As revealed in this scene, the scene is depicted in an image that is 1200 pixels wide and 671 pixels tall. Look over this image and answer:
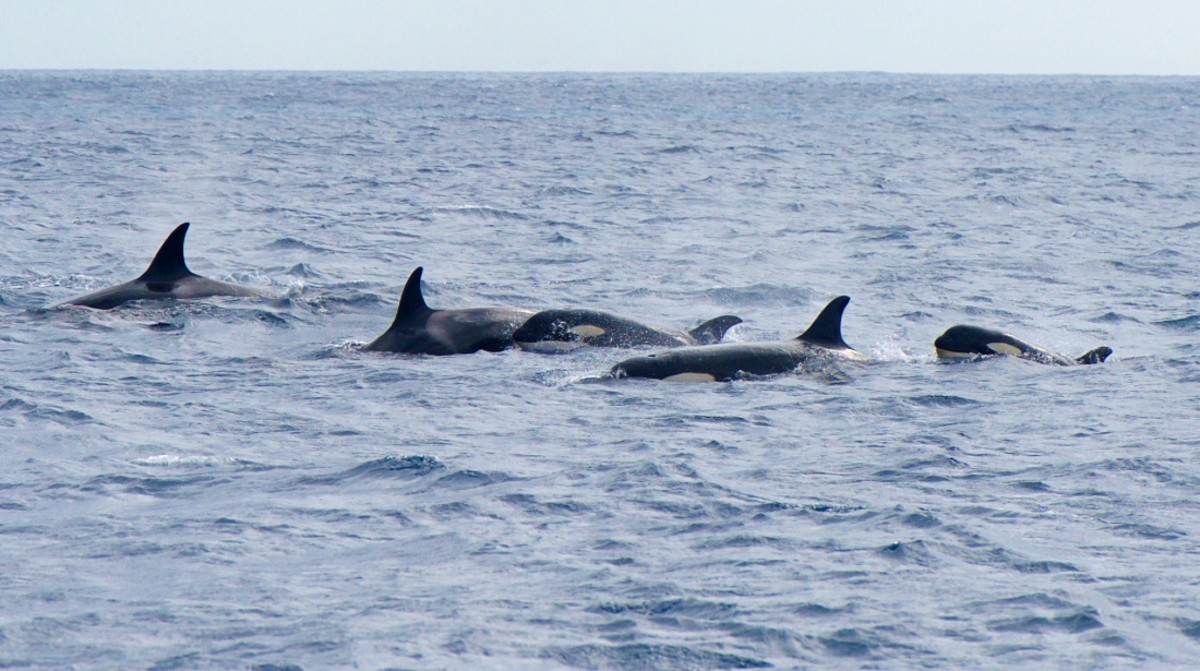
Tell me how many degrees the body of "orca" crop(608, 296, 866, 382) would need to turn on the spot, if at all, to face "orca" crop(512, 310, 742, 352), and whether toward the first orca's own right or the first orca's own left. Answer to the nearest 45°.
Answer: approximately 45° to the first orca's own right

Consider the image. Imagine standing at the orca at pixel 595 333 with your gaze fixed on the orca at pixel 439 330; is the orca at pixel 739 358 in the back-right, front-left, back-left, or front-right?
back-left

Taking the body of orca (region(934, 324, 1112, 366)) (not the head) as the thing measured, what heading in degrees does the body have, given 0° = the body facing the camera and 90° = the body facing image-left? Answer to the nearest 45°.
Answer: approximately 90°

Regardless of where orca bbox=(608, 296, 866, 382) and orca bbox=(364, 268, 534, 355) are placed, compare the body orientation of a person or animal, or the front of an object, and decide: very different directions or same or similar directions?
same or similar directions

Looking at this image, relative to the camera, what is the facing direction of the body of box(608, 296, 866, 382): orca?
to the viewer's left

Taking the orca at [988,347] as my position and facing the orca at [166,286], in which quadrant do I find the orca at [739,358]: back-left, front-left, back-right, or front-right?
front-left

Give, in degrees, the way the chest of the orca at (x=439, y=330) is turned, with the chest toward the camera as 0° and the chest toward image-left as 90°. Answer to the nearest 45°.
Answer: approximately 90°

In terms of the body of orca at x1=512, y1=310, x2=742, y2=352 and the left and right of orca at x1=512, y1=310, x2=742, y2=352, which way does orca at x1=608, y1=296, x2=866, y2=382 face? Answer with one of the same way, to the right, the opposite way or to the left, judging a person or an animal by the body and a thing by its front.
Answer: the same way

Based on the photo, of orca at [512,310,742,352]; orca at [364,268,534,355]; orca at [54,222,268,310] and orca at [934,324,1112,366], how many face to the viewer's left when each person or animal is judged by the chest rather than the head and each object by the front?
4

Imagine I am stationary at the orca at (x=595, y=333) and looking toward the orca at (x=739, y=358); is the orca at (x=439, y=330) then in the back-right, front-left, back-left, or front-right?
back-right

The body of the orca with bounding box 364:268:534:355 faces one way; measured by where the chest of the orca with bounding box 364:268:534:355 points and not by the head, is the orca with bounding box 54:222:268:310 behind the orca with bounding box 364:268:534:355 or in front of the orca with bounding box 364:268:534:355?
in front

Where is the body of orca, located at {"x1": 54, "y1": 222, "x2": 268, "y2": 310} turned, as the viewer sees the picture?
to the viewer's left

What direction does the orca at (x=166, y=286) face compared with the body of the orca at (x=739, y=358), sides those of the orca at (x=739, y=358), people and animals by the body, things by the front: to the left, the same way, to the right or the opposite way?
the same way

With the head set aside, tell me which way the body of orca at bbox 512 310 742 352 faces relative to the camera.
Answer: to the viewer's left

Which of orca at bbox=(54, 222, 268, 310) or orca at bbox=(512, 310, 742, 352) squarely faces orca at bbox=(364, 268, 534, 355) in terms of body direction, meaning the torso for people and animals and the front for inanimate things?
orca at bbox=(512, 310, 742, 352)

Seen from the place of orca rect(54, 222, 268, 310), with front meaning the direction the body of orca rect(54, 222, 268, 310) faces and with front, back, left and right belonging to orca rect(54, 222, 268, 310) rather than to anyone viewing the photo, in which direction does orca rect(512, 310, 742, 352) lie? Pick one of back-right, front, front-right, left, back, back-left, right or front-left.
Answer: back-left

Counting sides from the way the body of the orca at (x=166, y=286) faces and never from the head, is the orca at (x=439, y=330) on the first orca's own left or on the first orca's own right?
on the first orca's own left
